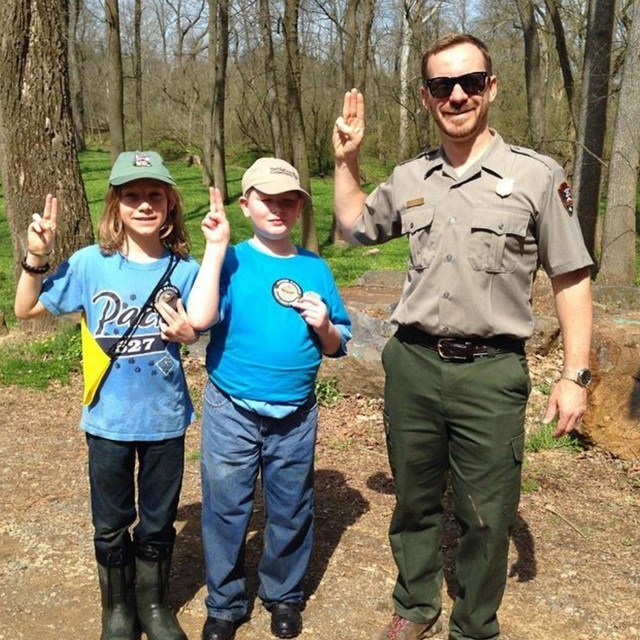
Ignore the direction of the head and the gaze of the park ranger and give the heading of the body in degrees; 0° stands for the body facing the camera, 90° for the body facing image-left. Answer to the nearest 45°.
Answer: approximately 0°

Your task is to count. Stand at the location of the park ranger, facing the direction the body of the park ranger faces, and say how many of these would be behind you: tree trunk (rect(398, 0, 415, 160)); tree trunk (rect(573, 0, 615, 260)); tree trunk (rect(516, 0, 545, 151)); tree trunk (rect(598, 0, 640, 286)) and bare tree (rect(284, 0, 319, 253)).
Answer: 5

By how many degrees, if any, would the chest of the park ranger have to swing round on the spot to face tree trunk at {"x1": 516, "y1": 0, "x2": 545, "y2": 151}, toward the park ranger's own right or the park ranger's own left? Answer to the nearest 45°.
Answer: approximately 180°

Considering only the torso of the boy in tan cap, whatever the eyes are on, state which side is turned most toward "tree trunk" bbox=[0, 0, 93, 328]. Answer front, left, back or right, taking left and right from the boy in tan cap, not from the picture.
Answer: back

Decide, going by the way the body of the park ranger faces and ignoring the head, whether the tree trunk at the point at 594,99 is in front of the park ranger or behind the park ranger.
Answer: behind

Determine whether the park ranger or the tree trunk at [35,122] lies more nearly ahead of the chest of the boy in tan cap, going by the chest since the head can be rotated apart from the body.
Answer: the park ranger

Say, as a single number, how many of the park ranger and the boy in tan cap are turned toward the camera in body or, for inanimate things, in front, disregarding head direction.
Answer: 2

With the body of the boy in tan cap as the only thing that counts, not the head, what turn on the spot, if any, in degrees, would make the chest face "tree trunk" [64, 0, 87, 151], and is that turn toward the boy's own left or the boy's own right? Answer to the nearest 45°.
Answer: approximately 180°

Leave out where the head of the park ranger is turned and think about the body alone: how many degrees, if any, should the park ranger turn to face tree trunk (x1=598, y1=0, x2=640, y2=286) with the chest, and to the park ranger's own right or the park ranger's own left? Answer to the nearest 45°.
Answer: approximately 180°

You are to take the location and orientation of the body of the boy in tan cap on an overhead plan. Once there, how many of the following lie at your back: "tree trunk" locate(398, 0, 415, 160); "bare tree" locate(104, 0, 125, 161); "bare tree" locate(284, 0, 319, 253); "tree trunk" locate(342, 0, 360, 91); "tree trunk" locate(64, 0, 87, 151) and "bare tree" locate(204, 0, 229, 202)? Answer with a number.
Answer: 6

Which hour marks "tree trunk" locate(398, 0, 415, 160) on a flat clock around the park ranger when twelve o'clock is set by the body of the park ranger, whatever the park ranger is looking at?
The tree trunk is roughly at 6 o'clock from the park ranger.
